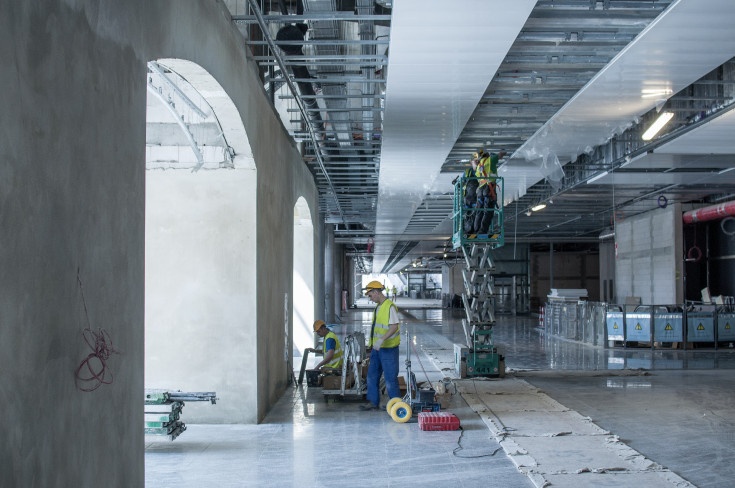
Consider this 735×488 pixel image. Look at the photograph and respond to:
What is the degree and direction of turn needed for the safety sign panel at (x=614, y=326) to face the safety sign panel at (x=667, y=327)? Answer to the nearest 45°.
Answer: approximately 90° to its left

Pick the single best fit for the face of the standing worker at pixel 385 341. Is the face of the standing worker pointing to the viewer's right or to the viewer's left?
to the viewer's left

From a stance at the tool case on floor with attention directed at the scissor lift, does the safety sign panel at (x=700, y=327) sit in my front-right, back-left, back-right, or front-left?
front-right

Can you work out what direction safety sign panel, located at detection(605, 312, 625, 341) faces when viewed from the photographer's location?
facing the viewer

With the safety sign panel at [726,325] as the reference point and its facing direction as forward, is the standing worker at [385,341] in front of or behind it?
in front

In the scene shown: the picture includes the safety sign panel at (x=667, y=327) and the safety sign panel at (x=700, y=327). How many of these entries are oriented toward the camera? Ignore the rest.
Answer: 2

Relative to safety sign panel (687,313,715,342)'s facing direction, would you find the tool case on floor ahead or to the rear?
ahead

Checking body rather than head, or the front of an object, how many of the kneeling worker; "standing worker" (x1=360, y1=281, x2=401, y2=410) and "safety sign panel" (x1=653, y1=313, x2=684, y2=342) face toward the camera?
1

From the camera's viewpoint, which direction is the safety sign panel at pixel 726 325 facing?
toward the camera

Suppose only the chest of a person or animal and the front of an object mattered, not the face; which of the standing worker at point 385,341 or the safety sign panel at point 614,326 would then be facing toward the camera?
the safety sign panel
